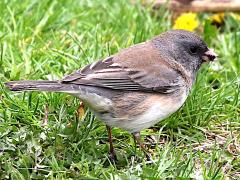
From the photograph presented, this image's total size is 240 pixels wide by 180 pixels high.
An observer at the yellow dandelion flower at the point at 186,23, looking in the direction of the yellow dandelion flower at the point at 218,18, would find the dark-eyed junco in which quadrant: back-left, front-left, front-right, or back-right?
back-right

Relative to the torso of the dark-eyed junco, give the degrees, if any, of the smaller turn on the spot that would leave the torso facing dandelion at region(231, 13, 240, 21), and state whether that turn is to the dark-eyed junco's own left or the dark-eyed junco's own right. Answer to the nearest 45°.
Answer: approximately 45° to the dark-eyed junco's own left

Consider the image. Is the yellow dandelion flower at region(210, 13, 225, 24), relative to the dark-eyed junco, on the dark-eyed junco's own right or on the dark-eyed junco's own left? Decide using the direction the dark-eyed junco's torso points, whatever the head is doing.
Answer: on the dark-eyed junco's own left

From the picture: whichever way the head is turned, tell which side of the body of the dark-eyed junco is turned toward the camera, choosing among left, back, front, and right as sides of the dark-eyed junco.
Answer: right

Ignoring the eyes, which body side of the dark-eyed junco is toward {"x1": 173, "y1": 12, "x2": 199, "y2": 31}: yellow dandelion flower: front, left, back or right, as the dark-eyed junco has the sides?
left
